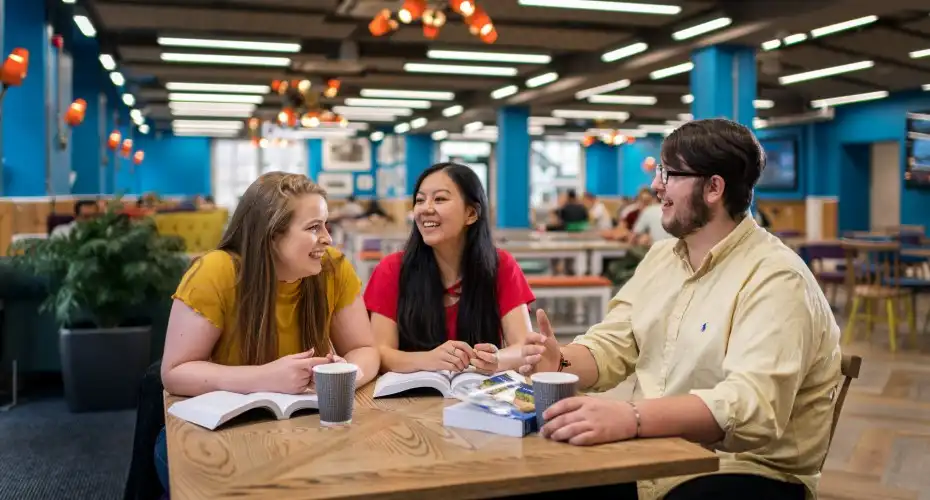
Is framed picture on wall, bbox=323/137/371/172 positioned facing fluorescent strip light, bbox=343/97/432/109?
yes

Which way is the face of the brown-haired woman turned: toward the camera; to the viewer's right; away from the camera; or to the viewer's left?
to the viewer's right

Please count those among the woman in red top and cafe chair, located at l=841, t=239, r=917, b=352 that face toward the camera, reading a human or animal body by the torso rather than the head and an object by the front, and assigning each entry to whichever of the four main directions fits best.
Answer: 1

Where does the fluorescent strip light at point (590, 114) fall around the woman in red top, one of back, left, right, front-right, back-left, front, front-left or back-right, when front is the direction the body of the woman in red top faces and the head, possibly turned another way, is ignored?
back

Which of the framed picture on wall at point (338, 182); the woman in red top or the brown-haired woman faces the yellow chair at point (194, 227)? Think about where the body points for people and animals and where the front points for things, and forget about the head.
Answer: the framed picture on wall

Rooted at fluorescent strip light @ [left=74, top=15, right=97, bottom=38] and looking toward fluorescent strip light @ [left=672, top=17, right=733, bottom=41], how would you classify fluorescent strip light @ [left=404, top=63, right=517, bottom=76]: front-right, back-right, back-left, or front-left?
front-left

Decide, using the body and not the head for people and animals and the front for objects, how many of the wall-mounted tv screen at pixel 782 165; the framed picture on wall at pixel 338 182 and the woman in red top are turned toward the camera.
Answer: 3

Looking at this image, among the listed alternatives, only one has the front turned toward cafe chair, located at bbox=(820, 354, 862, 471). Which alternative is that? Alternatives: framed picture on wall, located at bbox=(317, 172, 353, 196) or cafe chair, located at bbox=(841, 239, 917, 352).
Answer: the framed picture on wall

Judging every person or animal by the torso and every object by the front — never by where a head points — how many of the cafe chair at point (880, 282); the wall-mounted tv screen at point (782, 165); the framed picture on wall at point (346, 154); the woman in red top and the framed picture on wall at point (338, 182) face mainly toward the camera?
4

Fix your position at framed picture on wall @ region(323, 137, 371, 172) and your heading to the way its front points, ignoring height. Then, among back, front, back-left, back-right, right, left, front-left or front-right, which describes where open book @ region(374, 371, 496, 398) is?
front

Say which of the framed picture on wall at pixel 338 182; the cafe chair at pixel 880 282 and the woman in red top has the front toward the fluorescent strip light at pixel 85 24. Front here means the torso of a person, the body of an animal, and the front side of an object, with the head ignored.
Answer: the framed picture on wall

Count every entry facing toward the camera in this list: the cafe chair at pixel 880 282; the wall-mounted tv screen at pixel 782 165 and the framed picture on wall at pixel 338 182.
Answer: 2

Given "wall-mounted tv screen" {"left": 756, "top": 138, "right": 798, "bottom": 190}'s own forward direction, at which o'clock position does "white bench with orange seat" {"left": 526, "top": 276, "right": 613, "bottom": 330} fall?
The white bench with orange seat is roughly at 12 o'clock from the wall-mounted tv screen.

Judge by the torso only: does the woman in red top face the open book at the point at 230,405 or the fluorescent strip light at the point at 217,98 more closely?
the open book

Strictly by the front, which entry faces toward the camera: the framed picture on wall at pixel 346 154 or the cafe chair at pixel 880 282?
the framed picture on wall

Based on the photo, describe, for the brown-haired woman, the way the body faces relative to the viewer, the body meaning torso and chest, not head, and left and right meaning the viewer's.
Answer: facing the viewer and to the right of the viewer

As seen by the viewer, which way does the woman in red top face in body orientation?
toward the camera
